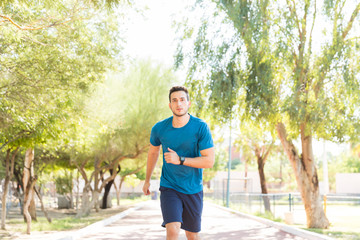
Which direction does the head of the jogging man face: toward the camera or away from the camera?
toward the camera

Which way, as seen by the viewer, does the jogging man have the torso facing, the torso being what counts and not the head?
toward the camera

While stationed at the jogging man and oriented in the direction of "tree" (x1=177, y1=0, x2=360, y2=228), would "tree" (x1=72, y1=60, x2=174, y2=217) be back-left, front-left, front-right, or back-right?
front-left

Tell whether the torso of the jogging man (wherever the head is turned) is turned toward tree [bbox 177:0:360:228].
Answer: no

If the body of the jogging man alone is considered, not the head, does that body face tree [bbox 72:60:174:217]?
no
